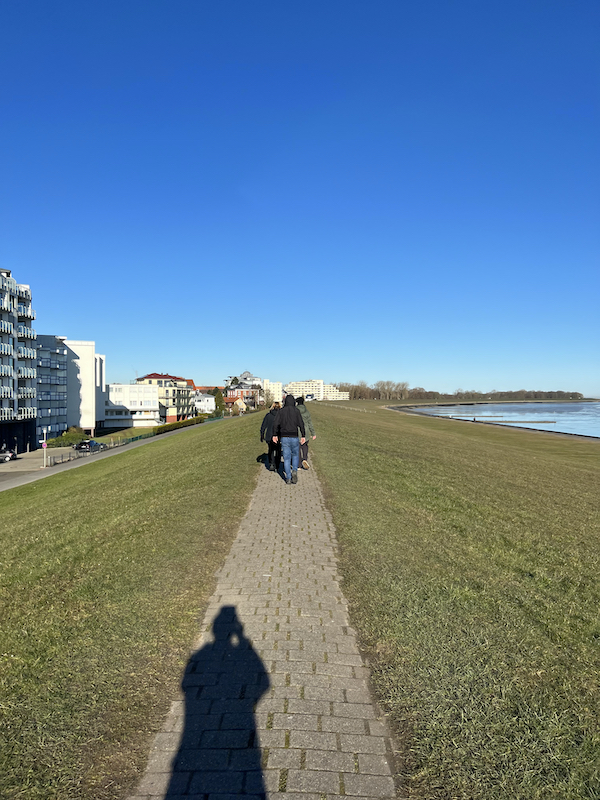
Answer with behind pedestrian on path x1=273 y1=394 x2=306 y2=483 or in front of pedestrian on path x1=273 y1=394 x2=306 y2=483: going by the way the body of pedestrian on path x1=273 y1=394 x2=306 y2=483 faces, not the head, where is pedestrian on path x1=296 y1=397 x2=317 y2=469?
in front

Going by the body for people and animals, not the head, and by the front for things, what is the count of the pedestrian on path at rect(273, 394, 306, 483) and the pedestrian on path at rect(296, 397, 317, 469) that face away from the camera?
2

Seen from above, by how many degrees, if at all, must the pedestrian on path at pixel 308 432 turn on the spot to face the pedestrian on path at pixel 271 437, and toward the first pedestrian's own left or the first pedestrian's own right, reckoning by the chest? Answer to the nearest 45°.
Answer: approximately 90° to the first pedestrian's own left

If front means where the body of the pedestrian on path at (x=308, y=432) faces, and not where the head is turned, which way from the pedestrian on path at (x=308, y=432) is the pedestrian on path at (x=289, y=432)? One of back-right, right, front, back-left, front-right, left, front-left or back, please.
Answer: back

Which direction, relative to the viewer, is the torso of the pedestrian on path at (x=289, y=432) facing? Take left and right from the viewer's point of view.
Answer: facing away from the viewer

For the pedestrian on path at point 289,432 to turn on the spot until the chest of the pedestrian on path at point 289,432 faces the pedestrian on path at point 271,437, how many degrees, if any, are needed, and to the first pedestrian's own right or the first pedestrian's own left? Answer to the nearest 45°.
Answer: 0° — they already face them

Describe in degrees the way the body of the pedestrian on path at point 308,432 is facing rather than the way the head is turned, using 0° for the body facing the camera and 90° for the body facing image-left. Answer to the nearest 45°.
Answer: approximately 180°

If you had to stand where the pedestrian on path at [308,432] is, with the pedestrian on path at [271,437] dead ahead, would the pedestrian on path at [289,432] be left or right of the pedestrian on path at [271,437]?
left
